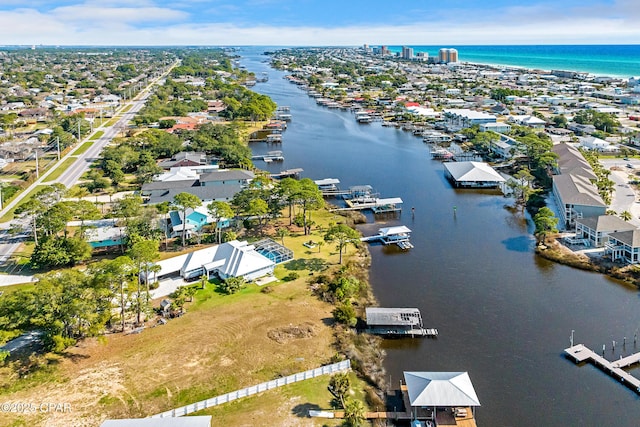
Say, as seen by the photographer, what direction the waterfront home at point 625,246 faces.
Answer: facing the viewer and to the left of the viewer

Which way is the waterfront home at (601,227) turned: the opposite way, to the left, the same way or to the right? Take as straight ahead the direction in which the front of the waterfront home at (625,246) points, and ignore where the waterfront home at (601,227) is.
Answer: the same way

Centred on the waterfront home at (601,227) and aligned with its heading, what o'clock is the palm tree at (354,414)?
The palm tree is roughly at 11 o'clock from the waterfront home.

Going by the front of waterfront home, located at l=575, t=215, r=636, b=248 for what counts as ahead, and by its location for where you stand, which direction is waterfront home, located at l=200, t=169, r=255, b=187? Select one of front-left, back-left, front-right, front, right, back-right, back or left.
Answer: front-right

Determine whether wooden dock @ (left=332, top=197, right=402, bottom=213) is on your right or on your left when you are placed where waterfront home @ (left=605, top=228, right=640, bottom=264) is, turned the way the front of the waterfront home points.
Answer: on your right

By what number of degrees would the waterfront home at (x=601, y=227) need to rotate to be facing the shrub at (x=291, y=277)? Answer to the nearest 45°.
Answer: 0° — it already faces it
